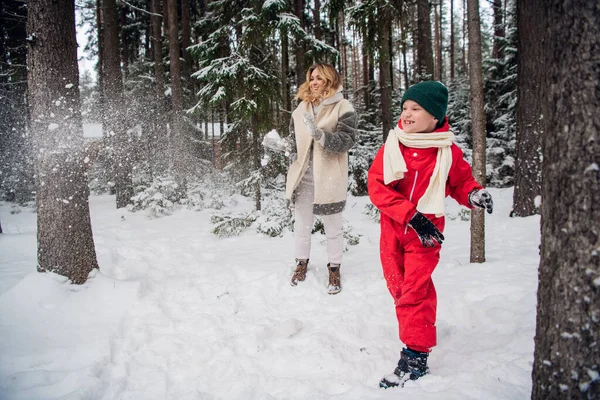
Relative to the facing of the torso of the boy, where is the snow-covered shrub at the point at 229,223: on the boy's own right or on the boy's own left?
on the boy's own right

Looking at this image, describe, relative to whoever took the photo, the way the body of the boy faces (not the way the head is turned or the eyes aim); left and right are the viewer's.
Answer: facing the viewer and to the left of the viewer

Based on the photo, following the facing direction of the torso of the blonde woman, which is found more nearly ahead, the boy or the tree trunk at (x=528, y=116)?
the boy

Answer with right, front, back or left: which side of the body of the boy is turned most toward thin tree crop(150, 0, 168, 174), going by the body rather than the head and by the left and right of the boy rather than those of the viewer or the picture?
right

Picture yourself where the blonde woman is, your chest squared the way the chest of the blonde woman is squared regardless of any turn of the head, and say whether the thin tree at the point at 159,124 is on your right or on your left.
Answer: on your right

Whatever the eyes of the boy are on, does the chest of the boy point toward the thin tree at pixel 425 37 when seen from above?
no

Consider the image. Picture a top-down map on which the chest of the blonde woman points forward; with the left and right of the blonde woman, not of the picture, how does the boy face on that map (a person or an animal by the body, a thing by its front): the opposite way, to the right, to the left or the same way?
the same way

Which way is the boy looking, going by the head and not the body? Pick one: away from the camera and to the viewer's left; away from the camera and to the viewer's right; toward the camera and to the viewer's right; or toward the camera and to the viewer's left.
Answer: toward the camera and to the viewer's left

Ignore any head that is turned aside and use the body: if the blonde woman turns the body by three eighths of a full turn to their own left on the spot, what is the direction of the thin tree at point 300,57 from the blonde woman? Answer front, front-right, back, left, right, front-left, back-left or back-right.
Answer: left

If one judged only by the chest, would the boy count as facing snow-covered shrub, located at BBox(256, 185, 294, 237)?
no

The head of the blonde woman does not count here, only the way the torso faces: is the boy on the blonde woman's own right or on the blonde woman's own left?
on the blonde woman's own left

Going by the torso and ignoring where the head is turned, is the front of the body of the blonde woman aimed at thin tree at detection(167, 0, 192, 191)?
no

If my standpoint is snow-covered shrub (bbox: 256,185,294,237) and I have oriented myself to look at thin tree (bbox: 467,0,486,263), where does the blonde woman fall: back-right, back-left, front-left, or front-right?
front-right

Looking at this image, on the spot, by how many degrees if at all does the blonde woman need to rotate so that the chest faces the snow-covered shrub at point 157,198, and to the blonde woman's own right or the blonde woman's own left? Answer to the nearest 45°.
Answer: approximately 90° to the blonde woman's own right

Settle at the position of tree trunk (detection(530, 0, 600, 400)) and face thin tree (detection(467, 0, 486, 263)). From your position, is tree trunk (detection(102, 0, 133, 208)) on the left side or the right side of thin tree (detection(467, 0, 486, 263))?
left

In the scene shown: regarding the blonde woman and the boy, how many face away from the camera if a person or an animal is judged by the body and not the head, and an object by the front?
0

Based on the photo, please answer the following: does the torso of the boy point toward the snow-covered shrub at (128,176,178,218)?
no
